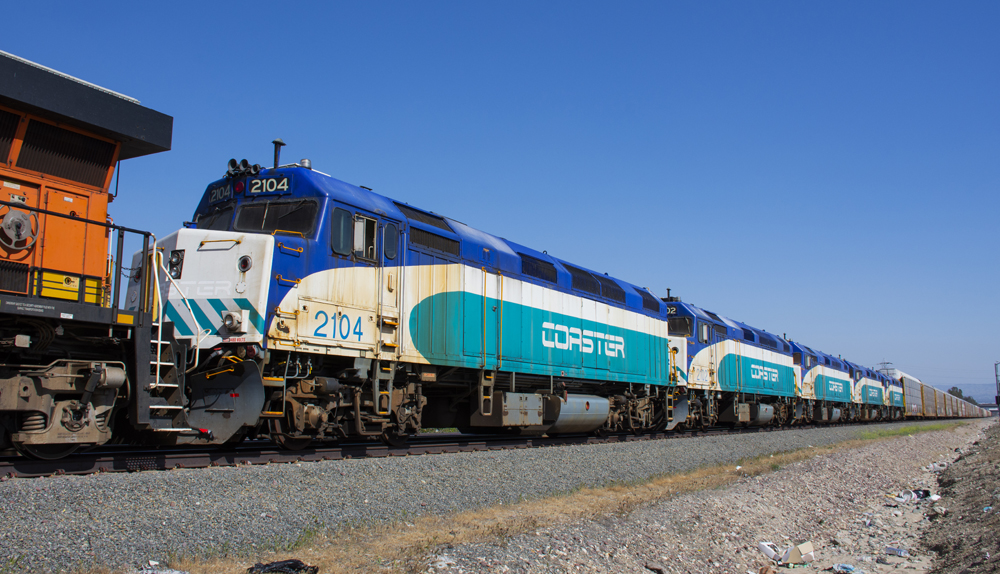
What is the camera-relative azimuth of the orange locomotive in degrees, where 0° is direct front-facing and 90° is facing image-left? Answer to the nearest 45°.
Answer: approximately 45°

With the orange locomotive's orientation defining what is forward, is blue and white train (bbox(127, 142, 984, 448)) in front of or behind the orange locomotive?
behind

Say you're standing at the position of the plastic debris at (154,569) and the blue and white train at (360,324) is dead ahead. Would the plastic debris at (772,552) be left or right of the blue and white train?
right

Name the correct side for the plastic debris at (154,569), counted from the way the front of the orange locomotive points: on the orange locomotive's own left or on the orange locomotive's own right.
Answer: on the orange locomotive's own left

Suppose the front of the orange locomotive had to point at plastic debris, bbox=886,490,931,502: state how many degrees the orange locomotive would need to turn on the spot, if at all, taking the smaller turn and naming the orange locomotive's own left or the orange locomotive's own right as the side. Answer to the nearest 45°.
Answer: approximately 135° to the orange locomotive's own left
